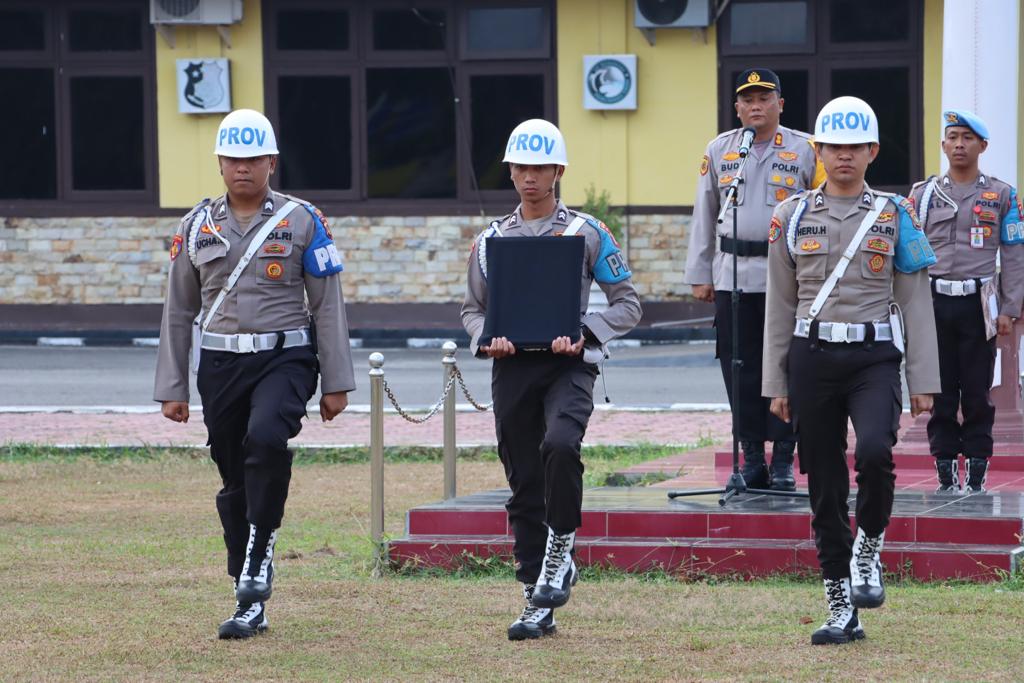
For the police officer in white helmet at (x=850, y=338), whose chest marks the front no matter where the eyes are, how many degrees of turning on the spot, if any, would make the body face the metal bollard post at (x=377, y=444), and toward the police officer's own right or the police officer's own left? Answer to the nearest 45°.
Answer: approximately 135° to the police officer's own right

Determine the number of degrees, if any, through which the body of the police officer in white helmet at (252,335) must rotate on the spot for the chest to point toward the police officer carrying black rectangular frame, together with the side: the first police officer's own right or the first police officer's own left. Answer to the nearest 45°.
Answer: approximately 90° to the first police officer's own left

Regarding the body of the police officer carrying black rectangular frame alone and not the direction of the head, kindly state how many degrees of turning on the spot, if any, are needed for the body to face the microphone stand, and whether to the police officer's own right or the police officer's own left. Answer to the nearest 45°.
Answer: approximately 135° to the police officer's own left

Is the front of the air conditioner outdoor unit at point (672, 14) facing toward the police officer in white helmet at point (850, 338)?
yes

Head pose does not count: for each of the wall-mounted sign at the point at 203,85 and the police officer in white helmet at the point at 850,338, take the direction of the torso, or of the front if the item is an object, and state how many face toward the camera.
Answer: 2

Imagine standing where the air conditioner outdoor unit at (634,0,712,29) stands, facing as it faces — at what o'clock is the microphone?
The microphone is roughly at 12 o'clock from the air conditioner outdoor unit.

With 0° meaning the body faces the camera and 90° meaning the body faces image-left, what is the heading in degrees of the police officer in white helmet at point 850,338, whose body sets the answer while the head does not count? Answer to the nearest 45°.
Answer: approximately 0°

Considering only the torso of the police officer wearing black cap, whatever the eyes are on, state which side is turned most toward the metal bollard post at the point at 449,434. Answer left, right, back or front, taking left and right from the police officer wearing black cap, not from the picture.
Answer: right
